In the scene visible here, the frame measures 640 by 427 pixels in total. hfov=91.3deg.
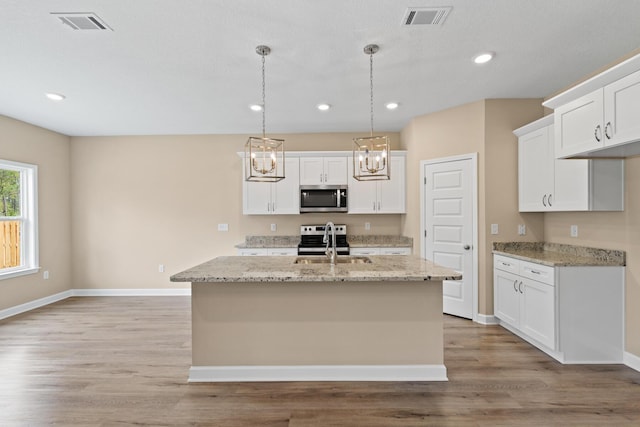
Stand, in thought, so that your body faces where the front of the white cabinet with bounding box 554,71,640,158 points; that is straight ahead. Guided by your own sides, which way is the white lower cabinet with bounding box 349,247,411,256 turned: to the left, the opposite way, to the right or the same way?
to the left

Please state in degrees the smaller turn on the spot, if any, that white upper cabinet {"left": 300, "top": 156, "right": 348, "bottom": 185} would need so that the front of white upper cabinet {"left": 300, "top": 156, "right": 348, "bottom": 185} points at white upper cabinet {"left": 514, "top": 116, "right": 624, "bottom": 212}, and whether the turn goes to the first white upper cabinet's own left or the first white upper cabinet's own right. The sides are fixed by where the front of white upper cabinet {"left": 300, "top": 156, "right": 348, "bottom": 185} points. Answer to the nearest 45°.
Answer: approximately 45° to the first white upper cabinet's own left

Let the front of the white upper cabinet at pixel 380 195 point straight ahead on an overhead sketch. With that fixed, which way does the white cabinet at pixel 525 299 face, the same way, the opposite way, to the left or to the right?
to the right

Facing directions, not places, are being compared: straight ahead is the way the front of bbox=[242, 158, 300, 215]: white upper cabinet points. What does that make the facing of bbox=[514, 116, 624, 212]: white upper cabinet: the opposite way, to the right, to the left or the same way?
to the right

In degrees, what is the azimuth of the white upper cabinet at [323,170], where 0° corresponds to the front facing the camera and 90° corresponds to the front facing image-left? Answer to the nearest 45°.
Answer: approximately 0°

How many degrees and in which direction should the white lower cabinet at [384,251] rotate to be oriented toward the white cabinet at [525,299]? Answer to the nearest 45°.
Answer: approximately 45° to its left

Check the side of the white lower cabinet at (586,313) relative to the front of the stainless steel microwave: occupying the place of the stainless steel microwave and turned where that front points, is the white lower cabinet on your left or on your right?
on your left

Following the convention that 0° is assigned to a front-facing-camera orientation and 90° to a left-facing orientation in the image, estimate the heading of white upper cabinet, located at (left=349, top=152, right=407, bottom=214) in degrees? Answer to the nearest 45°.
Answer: approximately 0°

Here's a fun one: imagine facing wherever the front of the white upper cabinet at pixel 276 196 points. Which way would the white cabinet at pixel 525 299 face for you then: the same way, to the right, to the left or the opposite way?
to the right

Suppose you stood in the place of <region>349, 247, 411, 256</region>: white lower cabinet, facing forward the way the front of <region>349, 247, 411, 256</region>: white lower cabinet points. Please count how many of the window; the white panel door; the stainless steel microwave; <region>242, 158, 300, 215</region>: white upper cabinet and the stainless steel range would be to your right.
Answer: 4
